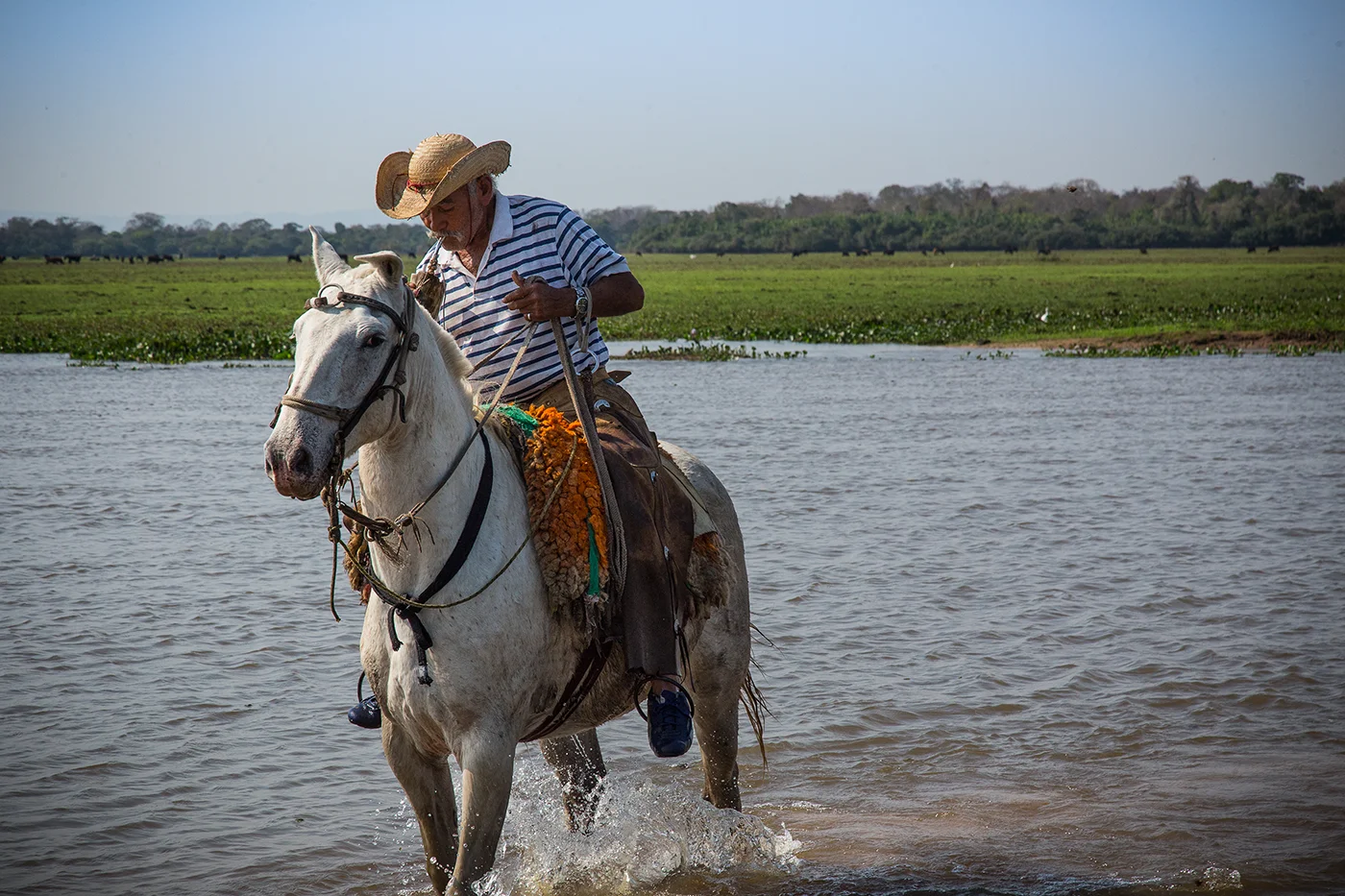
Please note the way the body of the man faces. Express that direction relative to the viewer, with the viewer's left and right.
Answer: facing the viewer and to the left of the viewer

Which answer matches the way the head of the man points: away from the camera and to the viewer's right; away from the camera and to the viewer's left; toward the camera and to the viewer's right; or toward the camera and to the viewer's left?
toward the camera and to the viewer's left
